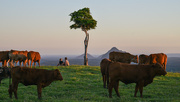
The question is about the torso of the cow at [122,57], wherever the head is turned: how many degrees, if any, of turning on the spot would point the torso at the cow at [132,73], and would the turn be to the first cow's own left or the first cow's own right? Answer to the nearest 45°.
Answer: approximately 90° to the first cow's own right

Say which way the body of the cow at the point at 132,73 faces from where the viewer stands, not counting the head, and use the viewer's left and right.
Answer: facing to the right of the viewer

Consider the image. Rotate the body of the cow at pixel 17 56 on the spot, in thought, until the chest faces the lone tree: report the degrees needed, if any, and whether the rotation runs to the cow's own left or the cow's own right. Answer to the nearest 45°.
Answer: approximately 135° to the cow's own right

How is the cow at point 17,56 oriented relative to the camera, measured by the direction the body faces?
to the viewer's left

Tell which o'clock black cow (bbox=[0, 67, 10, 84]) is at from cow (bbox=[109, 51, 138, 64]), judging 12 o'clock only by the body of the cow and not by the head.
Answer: The black cow is roughly at 4 o'clock from the cow.

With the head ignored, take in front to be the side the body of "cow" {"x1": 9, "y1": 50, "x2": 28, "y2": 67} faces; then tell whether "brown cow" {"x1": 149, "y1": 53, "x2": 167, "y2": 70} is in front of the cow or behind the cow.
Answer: behind

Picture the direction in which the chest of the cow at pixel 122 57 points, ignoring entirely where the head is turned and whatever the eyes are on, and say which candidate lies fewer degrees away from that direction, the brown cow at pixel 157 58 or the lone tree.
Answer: the brown cow

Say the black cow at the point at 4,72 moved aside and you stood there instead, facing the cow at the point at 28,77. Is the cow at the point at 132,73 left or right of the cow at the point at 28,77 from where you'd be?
left

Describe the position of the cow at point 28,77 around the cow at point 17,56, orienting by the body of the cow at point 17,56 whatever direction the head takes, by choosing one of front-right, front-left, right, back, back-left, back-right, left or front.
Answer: left

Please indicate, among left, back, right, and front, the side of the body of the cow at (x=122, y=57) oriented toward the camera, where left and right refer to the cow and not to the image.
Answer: right
